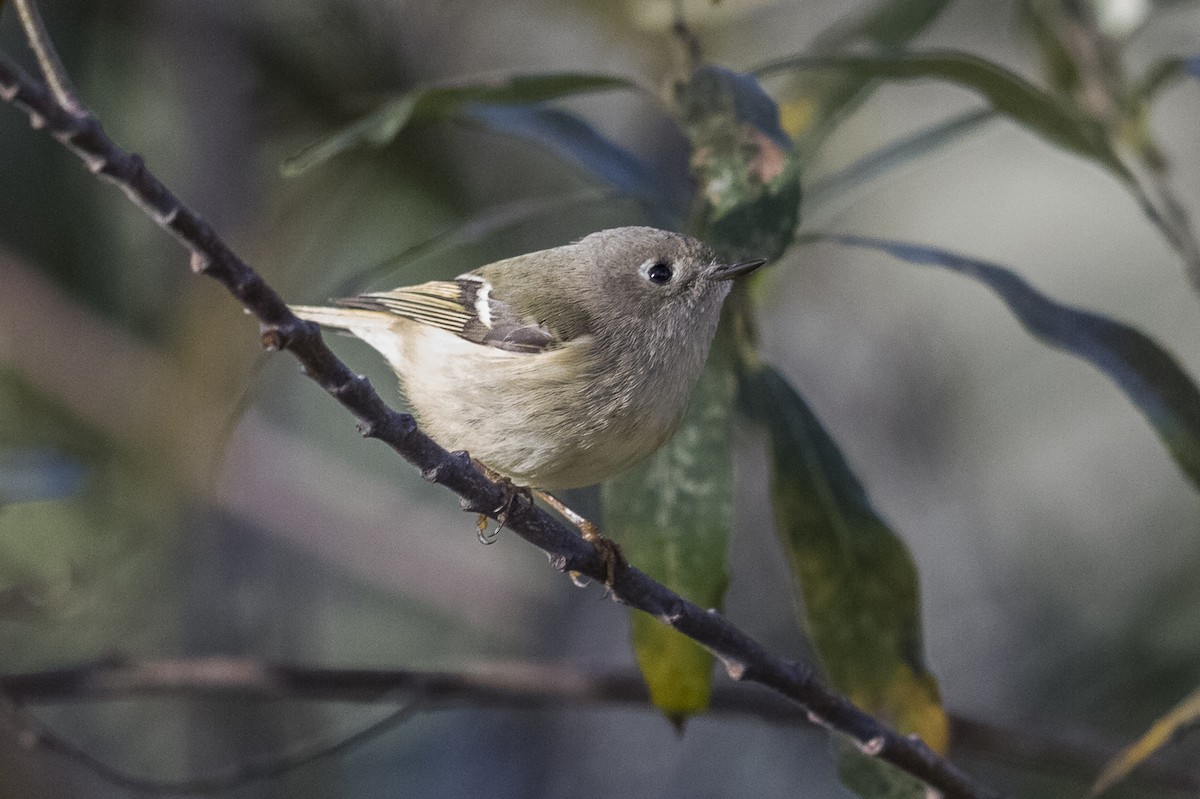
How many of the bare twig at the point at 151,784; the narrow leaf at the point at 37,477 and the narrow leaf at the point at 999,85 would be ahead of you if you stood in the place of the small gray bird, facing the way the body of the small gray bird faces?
1

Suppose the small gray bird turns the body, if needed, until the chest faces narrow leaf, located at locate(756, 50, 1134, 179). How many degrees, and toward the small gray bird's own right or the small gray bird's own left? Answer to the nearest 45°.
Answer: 0° — it already faces it

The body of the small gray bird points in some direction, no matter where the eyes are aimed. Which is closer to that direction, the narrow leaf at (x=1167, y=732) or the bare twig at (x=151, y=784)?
the narrow leaf

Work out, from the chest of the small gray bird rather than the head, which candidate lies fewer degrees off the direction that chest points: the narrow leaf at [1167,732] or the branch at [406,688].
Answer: the narrow leaf

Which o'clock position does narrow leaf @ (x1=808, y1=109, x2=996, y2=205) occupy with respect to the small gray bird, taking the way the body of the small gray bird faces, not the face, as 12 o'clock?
The narrow leaf is roughly at 11 o'clock from the small gray bird.

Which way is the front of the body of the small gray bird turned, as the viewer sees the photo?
to the viewer's right
